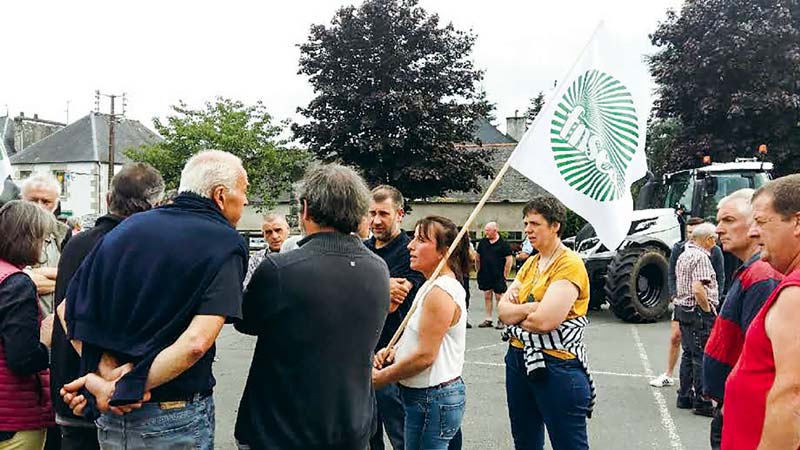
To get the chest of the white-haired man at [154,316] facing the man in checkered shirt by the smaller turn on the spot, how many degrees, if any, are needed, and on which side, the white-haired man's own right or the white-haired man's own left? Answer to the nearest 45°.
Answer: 0° — they already face them

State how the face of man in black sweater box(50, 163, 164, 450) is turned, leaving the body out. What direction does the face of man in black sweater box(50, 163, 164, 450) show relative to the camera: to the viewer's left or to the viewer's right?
to the viewer's right

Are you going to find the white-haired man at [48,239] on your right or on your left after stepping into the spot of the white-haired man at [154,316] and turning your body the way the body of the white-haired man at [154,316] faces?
on your left

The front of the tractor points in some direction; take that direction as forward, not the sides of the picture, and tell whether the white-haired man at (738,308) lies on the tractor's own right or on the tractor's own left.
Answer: on the tractor's own left

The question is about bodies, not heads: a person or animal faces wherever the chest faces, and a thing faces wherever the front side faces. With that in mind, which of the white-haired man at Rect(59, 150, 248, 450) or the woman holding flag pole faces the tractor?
the white-haired man

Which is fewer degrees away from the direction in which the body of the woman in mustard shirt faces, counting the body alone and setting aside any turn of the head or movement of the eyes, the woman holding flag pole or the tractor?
the woman holding flag pole

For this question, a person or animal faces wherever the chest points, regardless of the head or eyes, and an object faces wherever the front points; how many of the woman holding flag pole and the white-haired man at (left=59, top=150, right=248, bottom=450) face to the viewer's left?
1

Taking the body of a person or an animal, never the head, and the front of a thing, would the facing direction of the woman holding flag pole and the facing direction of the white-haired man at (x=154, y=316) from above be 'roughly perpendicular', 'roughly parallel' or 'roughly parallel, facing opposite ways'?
roughly perpendicular

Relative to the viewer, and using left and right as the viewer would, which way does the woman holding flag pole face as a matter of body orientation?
facing to the left of the viewer

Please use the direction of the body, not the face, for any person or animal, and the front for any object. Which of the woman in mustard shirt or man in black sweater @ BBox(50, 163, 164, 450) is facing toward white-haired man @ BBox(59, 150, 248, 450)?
the woman in mustard shirt

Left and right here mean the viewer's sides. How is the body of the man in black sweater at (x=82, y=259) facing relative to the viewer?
facing away from the viewer
